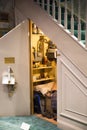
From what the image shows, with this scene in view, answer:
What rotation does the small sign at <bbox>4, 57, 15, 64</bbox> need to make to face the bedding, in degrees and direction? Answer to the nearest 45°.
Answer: approximately 90° to its left

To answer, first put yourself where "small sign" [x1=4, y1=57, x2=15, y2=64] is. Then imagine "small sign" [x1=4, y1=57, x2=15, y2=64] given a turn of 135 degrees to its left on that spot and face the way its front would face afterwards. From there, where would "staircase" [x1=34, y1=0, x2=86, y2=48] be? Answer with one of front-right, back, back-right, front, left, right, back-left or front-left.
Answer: right

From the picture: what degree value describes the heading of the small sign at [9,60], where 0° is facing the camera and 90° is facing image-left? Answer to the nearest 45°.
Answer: approximately 0°
